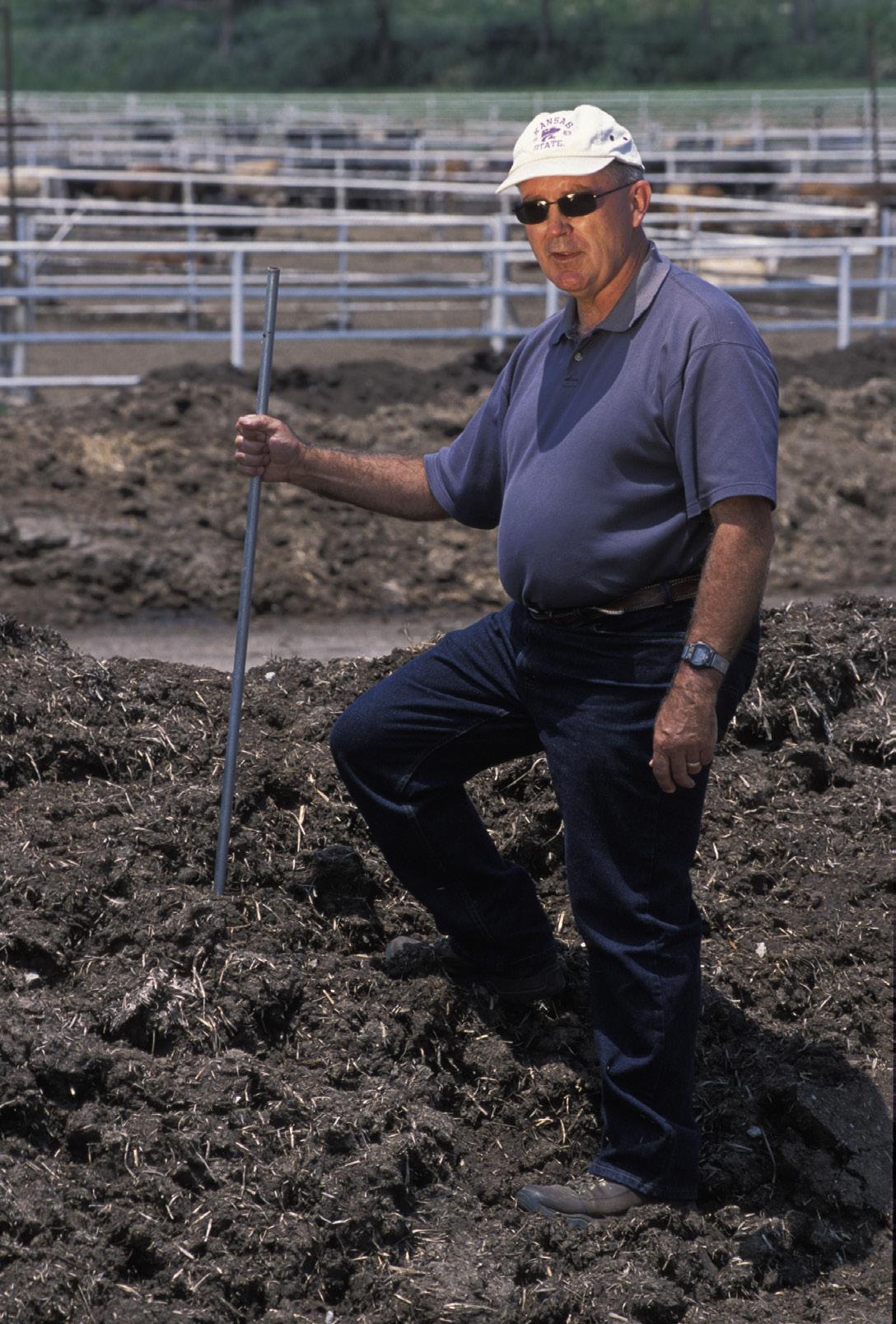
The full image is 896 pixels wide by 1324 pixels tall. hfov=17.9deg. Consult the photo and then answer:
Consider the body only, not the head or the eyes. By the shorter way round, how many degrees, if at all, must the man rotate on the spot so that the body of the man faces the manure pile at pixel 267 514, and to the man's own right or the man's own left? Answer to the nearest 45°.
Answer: approximately 135° to the man's own right

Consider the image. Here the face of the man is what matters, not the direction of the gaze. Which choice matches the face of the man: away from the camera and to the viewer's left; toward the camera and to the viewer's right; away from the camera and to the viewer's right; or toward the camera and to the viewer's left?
toward the camera and to the viewer's left

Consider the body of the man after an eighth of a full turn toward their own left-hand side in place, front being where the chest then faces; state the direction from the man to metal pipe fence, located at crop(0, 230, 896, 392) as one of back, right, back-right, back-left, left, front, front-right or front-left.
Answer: back
